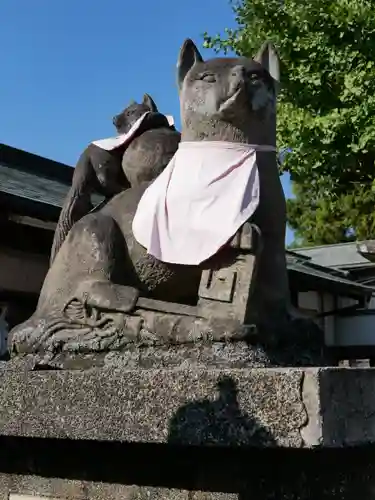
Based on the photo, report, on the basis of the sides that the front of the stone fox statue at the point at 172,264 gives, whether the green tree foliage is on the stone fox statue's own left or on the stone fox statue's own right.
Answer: on the stone fox statue's own left

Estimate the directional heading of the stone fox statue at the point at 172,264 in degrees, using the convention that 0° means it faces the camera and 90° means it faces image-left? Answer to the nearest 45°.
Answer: approximately 315°
